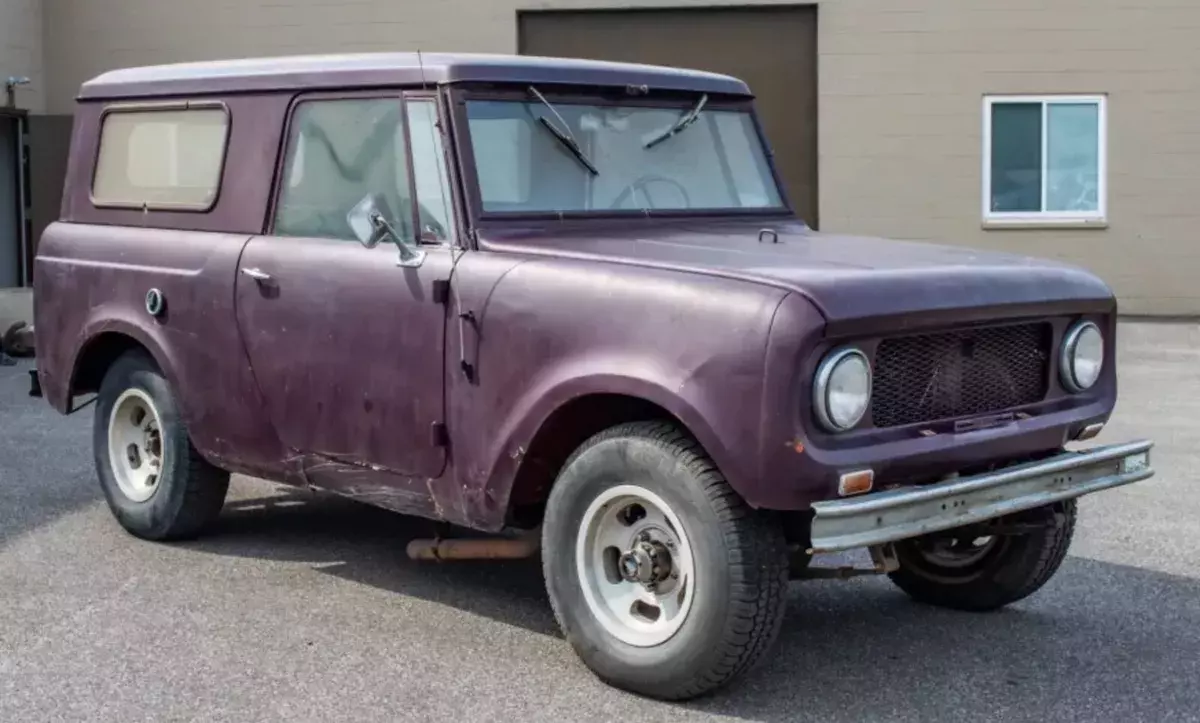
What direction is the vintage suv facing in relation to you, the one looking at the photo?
facing the viewer and to the right of the viewer
